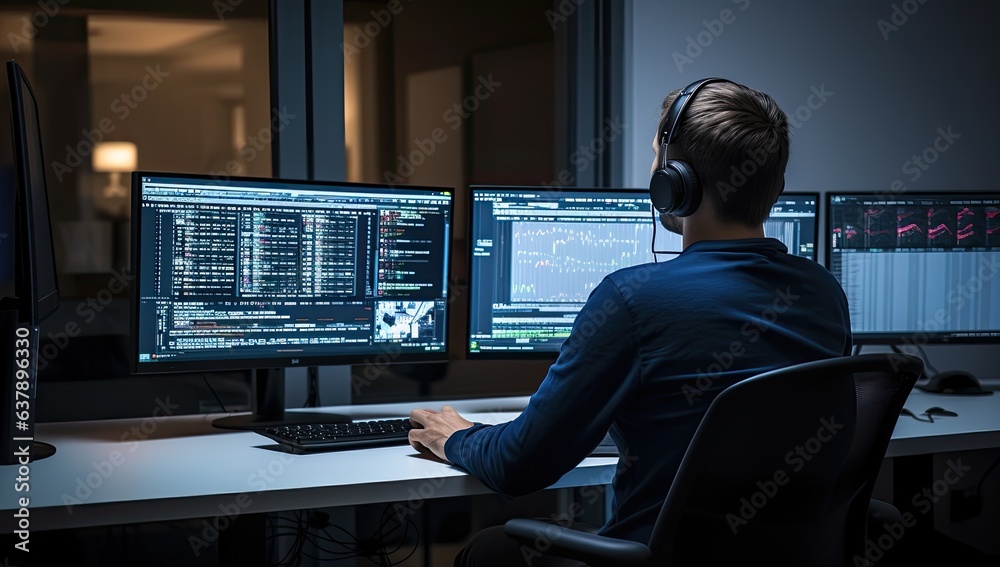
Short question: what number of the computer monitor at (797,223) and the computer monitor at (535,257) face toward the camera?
2

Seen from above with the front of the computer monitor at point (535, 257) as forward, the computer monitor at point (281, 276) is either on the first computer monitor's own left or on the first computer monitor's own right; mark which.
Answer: on the first computer monitor's own right

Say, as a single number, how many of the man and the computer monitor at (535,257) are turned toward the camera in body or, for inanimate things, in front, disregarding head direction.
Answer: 1

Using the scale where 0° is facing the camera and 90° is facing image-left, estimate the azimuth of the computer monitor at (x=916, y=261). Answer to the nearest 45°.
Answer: approximately 0°

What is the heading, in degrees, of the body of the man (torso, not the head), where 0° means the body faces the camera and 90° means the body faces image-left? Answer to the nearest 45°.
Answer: approximately 135°

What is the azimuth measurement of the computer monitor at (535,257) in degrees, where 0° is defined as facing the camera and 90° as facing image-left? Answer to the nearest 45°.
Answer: approximately 0°
